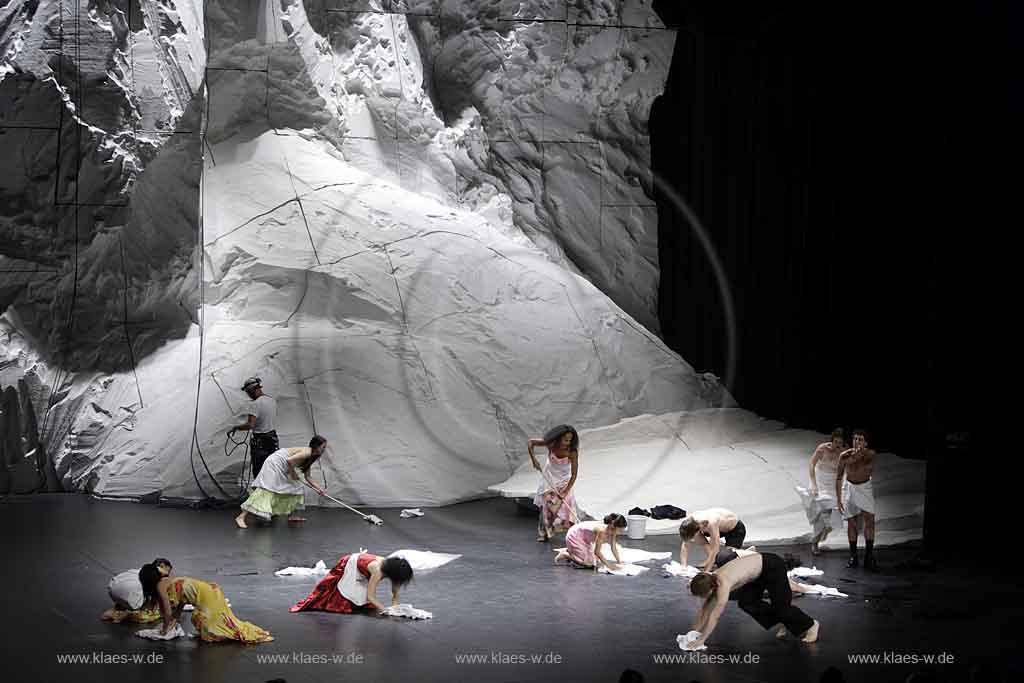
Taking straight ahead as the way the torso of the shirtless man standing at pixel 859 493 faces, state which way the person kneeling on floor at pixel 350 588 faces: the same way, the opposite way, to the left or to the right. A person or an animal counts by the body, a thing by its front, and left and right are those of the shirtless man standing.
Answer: to the left

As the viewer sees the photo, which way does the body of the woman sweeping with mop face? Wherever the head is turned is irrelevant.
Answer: to the viewer's right

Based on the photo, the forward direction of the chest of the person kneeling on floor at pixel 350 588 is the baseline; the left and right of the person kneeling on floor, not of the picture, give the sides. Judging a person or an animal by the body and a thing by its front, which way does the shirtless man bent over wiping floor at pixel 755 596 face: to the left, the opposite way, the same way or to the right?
the opposite way

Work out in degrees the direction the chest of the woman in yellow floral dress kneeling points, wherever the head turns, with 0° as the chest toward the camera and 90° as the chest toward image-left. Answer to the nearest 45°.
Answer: approximately 90°

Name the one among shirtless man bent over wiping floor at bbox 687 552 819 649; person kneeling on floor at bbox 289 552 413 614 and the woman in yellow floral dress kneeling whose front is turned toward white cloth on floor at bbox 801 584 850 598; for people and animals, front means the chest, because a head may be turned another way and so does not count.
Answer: the person kneeling on floor

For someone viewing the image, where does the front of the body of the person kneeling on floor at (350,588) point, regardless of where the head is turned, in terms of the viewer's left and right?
facing to the right of the viewer

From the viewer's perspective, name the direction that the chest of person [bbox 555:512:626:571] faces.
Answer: to the viewer's right

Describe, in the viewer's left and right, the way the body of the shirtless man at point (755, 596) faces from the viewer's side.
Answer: facing to the left of the viewer

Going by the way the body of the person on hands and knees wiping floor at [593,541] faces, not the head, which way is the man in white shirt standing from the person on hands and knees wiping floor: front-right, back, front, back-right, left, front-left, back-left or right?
back-left

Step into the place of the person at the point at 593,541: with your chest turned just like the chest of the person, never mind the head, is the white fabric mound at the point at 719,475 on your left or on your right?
on your left
